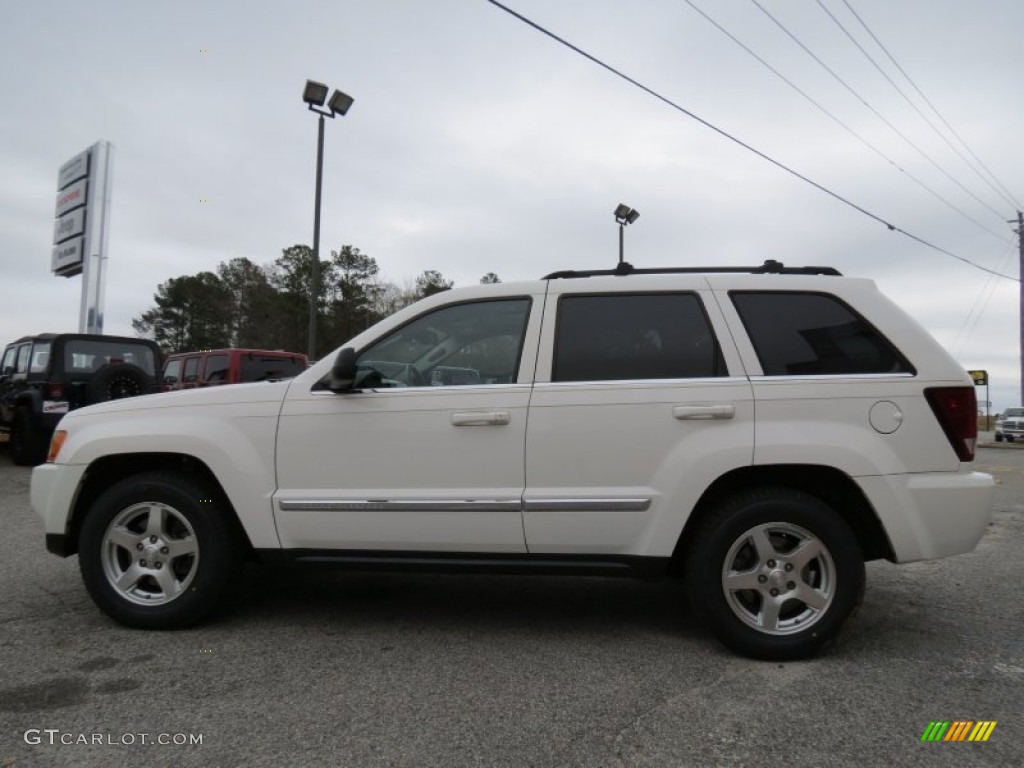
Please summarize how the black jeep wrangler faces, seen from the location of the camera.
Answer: facing away from the viewer and to the left of the viewer

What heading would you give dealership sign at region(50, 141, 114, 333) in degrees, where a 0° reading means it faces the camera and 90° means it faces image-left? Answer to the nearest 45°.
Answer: approximately 45°

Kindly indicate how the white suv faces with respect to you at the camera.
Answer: facing to the left of the viewer

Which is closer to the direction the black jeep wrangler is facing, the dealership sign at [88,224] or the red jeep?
the dealership sign

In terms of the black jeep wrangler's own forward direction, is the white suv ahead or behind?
behind

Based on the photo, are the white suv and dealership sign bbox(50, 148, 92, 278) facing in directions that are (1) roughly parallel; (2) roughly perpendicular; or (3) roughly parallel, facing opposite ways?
roughly perpendicular

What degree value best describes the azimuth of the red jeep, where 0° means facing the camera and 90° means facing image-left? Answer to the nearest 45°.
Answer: approximately 135°
